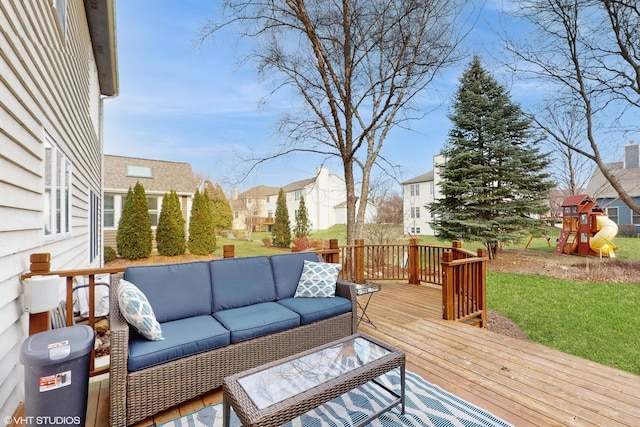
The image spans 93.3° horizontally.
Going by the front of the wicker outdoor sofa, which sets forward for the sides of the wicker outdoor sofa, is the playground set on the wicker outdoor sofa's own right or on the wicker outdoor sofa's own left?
on the wicker outdoor sofa's own left

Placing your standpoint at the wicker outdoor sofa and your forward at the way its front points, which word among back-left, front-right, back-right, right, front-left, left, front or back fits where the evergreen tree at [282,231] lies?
back-left

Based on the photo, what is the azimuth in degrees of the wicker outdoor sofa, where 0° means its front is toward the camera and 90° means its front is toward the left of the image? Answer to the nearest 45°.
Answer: approximately 315°

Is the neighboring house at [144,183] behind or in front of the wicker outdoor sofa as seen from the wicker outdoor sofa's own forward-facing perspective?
behind

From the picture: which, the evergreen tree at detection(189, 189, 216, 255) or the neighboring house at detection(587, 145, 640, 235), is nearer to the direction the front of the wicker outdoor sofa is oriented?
the neighboring house

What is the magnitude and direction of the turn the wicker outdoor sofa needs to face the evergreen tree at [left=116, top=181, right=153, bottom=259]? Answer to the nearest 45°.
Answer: approximately 135° to its left

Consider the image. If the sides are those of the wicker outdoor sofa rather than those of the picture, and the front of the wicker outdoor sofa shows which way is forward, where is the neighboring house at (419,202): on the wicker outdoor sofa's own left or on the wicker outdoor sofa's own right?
on the wicker outdoor sofa's own left

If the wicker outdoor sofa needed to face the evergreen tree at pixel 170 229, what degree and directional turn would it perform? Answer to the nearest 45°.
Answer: approximately 135° to its left

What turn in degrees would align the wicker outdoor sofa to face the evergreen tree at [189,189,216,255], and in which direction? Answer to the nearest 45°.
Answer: approximately 135° to its left

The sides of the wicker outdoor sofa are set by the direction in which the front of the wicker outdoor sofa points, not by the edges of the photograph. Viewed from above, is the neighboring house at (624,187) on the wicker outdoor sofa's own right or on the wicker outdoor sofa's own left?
on the wicker outdoor sofa's own left
